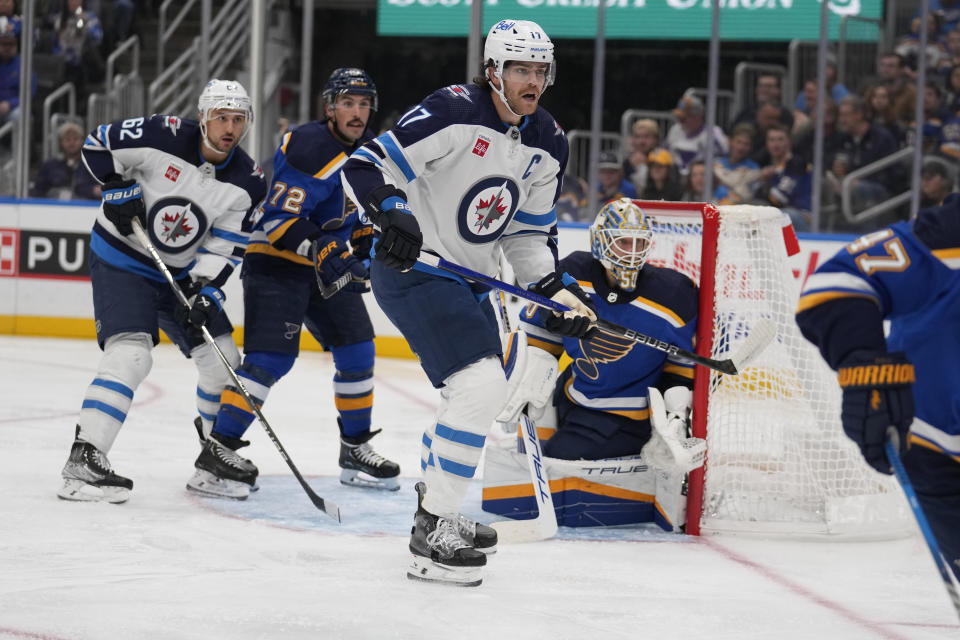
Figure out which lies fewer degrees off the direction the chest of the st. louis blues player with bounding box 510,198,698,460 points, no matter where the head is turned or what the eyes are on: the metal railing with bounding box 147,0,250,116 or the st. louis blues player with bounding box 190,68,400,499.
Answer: the st. louis blues player

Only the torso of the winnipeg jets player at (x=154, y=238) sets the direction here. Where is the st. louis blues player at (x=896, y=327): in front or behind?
in front

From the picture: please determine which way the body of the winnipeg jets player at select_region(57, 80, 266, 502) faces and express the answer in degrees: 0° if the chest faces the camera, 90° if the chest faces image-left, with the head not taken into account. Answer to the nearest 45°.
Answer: approximately 315°

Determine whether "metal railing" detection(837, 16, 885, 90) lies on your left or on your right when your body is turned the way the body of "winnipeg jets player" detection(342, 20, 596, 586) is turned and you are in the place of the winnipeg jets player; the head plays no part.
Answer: on your left

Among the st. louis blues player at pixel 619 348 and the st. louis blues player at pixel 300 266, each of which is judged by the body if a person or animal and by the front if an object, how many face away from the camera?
0

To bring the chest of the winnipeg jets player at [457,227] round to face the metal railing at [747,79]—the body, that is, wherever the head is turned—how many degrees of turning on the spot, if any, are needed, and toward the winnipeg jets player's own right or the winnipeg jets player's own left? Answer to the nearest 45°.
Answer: approximately 135° to the winnipeg jets player's own left

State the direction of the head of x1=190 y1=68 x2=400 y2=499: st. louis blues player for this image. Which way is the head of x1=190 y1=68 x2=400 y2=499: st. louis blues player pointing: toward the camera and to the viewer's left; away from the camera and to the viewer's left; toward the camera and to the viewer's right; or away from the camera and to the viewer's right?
toward the camera and to the viewer's right

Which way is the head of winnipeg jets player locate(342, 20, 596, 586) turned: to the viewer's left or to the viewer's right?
to the viewer's right

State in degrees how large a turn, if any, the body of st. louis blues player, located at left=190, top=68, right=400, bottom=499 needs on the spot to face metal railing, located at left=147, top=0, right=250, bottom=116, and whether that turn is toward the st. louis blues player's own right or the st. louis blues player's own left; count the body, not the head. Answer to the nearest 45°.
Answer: approximately 135° to the st. louis blues player's own left

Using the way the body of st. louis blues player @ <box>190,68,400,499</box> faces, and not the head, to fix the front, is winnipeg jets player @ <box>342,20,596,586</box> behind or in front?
in front
